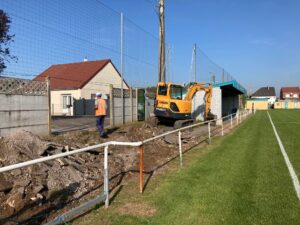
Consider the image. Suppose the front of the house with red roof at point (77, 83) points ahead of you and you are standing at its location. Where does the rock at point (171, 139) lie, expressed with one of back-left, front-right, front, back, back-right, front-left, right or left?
front-left

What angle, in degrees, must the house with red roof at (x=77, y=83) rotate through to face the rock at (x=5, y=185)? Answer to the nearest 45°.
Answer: approximately 45° to its left

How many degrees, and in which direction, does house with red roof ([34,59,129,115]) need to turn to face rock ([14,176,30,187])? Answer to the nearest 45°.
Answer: approximately 45° to its left

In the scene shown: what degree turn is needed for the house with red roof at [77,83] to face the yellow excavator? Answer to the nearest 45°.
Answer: approximately 45° to its left

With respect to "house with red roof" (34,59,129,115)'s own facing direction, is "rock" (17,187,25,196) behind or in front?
in front

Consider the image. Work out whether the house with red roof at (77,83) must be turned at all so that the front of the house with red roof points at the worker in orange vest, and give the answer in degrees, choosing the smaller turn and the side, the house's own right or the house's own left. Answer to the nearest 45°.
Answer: approximately 45° to the house's own left

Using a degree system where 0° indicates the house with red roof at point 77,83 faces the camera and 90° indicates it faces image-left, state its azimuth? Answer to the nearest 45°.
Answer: approximately 45°

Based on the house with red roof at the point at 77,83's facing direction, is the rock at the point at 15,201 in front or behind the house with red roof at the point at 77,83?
in front
